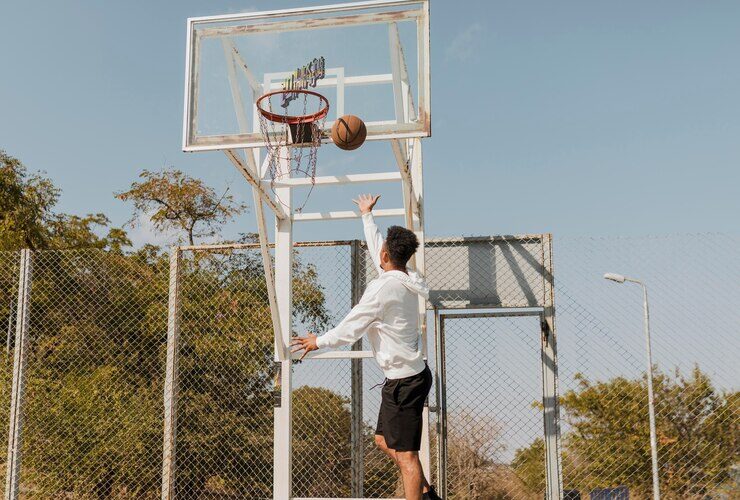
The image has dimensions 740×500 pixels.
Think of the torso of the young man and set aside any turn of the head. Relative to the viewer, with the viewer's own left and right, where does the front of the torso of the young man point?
facing away from the viewer and to the left of the viewer

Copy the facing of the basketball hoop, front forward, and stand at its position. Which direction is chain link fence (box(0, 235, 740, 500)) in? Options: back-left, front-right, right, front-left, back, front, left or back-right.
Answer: back

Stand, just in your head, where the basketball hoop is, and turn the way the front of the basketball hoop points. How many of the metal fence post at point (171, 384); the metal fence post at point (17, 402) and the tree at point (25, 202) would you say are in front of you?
0

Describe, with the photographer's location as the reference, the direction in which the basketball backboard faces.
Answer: facing the viewer

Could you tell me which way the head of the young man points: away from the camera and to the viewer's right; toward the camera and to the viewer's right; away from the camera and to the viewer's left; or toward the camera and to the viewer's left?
away from the camera and to the viewer's left

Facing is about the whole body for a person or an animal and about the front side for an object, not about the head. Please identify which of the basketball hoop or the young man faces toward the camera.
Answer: the basketball hoop

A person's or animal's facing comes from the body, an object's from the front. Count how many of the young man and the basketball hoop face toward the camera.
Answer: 1

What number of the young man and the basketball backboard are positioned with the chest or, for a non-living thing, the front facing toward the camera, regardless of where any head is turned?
1

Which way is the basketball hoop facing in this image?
toward the camera
